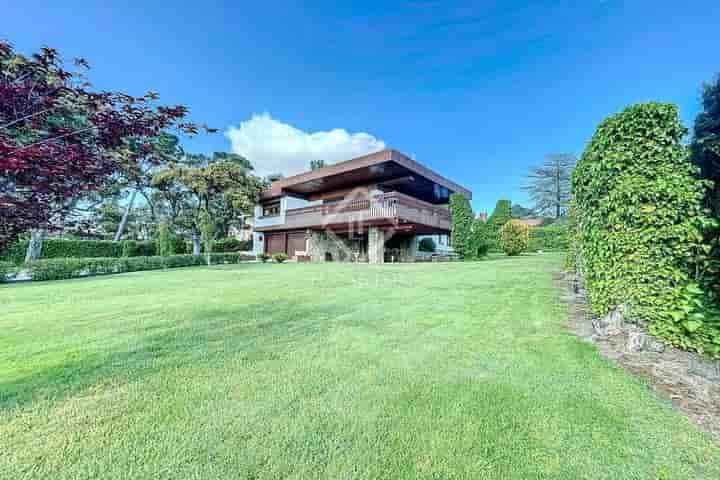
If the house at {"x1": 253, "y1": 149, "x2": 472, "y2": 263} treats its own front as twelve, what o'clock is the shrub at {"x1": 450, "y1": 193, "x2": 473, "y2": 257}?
The shrub is roughly at 8 o'clock from the house.

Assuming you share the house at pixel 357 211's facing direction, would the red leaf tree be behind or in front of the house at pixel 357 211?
in front

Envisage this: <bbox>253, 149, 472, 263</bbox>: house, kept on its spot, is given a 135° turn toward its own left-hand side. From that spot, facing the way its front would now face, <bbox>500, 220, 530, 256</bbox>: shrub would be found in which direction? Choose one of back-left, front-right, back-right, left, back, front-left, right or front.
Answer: front

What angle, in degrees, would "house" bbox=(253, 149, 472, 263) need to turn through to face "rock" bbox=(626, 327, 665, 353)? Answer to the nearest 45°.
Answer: approximately 45° to its left

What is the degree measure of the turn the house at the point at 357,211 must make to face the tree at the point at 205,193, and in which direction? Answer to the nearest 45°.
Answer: approximately 45° to its right

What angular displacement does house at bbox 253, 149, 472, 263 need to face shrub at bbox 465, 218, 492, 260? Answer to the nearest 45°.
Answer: approximately 135° to its left

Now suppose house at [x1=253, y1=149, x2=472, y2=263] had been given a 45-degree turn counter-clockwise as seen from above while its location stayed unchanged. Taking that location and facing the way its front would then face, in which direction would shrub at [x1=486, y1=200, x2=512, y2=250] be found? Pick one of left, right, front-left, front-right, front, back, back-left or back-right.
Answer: left

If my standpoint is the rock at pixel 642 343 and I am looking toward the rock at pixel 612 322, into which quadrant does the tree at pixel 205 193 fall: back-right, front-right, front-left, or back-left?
front-left

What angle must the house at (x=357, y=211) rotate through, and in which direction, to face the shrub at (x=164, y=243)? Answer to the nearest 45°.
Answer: approximately 45° to its right

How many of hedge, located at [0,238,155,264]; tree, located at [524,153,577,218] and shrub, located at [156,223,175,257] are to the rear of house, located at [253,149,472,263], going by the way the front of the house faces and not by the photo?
1

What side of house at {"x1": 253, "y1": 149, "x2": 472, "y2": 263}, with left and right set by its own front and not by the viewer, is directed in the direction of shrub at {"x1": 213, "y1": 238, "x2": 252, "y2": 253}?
right

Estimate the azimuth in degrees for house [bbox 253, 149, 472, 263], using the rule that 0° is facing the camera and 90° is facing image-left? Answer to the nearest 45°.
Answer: approximately 45°

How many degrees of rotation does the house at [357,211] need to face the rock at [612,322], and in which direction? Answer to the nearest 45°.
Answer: approximately 45° to its left

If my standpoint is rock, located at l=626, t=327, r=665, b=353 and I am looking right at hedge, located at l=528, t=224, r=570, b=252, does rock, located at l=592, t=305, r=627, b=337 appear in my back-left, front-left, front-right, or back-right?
front-left
